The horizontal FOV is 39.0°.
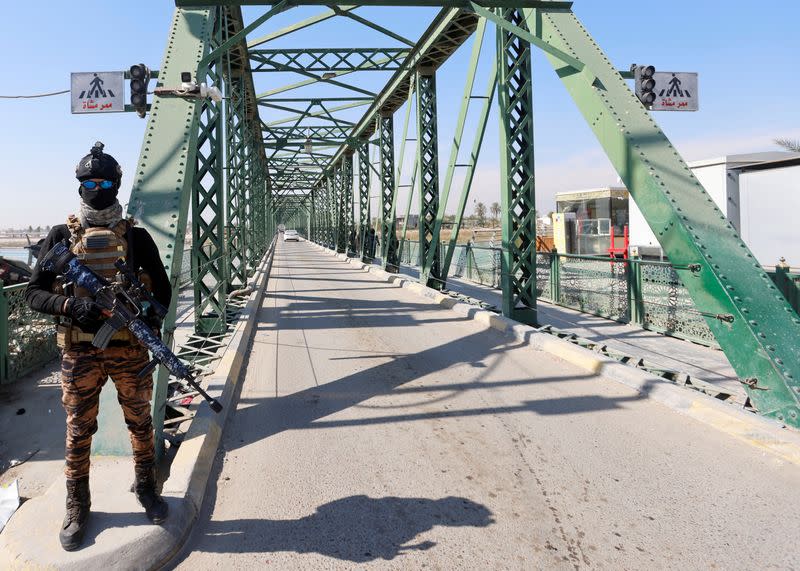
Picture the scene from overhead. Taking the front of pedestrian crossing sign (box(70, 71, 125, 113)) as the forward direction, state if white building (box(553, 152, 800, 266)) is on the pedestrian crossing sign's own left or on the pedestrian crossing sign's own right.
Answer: on the pedestrian crossing sign's own left

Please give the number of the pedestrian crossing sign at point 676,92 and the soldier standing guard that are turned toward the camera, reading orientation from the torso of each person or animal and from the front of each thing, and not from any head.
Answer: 2

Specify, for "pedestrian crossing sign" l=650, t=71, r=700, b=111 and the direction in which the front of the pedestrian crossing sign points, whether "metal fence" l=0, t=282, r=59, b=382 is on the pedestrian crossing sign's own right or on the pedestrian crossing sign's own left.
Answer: on the pedestrian crossing sign's own right

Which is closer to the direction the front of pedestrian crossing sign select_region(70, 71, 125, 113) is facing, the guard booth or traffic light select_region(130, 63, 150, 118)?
the traffic light

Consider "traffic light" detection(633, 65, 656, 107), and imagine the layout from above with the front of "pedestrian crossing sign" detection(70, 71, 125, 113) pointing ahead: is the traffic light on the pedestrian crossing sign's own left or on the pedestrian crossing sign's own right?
on the pedestrian crossing sign's own left
